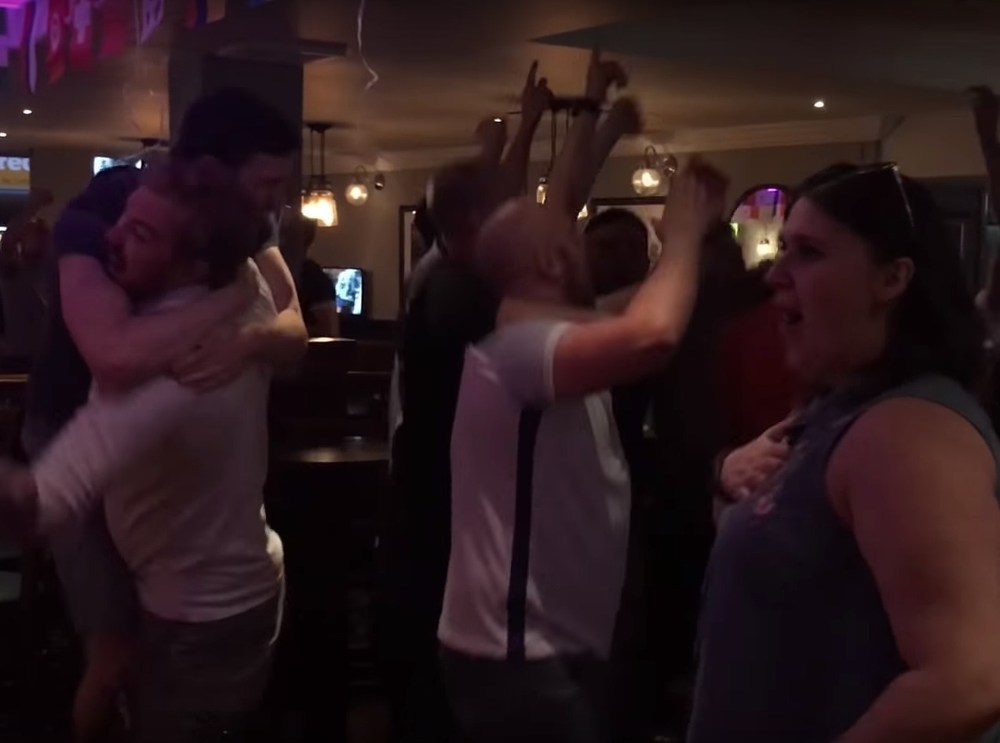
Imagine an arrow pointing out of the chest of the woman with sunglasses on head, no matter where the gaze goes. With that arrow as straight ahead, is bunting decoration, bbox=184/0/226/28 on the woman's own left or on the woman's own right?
on the woman's own right

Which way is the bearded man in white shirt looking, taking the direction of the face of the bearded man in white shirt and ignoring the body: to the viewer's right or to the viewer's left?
to the viewer's left

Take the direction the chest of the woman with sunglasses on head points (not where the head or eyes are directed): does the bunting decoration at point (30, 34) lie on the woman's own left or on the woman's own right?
on the woman's own right

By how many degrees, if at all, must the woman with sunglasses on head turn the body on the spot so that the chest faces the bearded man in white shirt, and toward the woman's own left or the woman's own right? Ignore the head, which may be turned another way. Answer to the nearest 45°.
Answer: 0° — they already face them

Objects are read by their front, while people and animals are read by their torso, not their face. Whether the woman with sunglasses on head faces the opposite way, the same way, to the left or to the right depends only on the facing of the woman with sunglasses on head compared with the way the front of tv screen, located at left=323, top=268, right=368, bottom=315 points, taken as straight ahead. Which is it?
to the right

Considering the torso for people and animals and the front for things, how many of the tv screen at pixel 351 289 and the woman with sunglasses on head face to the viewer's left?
1

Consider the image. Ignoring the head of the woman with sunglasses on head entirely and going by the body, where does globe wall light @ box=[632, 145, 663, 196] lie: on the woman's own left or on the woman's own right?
on the woman's own right

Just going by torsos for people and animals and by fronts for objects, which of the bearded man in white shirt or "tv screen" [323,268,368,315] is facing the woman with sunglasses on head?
the tv screen

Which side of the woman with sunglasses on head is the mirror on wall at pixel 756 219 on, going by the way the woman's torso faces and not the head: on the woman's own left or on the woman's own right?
on the woman's own right

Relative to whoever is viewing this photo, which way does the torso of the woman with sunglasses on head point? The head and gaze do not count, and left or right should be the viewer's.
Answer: facing to the left of the viewer
